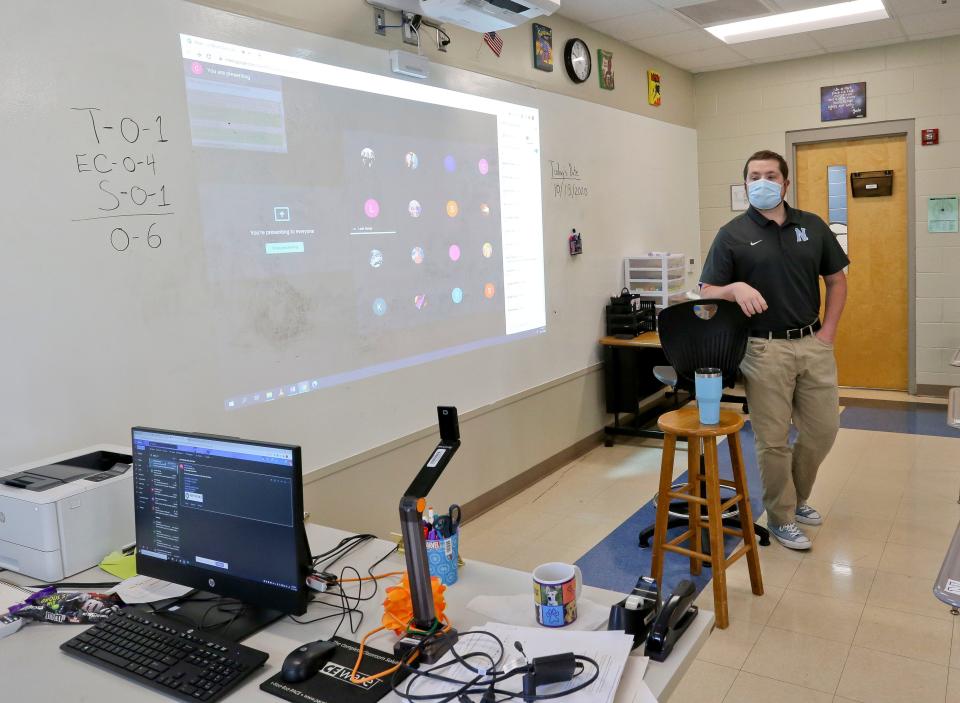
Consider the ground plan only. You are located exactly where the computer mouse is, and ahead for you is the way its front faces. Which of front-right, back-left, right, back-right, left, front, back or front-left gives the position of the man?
front

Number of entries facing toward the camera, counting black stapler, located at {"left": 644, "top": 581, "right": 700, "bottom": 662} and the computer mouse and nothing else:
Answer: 0

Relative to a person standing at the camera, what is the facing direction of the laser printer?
facing the viewer and to the left of the viewer

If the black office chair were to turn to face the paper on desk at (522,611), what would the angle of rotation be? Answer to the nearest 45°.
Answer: approximately 180°

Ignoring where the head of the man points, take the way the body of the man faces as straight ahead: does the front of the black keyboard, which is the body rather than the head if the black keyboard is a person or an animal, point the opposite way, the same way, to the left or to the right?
the same way

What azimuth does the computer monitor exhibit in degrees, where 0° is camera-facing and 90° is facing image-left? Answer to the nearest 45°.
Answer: approximately 45°

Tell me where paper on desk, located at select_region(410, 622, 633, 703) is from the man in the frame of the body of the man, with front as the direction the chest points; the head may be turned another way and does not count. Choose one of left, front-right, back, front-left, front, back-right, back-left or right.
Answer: front

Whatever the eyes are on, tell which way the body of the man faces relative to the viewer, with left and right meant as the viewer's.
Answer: facing the viewer

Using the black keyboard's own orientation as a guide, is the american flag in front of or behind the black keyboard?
behind

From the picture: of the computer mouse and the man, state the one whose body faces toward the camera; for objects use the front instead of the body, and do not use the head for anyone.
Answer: the man

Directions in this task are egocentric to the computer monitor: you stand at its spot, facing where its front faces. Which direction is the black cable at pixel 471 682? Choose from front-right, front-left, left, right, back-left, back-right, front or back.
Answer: left

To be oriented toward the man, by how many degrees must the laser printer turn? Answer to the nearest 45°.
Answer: approximately 135° to its left

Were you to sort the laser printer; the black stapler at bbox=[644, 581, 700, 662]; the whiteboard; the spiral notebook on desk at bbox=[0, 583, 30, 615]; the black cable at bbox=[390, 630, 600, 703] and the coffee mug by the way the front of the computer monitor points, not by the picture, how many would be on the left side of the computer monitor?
3

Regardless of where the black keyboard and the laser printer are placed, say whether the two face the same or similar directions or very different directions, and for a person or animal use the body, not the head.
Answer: same or similar directions

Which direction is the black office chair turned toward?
away from the camera

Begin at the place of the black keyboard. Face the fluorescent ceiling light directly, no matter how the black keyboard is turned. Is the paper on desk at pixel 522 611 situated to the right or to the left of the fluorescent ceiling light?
right

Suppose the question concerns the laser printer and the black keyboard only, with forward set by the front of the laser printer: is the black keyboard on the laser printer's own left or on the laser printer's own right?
on the laser printer's own left

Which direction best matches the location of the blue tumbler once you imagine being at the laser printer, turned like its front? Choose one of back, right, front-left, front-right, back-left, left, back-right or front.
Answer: back-left
